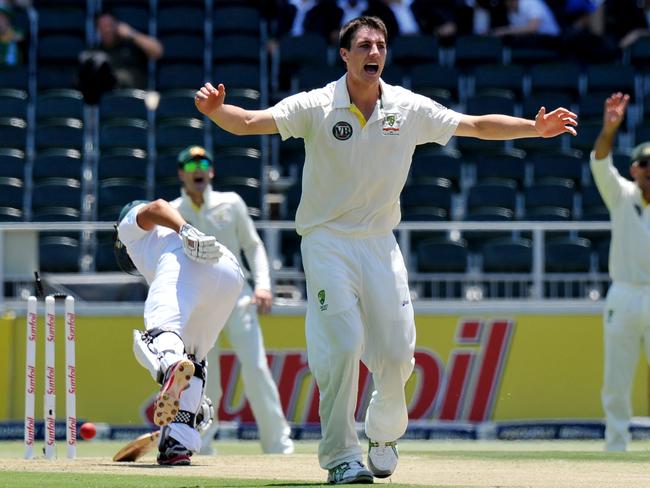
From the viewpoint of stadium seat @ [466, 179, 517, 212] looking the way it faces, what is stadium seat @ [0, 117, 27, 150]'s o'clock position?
stadium seat @ [0, 117, 27, 150] is roughly at 3 o'clock from stadium seat @ [466, 179, 517, 212].

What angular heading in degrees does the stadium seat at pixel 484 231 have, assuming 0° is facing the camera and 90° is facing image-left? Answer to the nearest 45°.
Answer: approximately 0°
